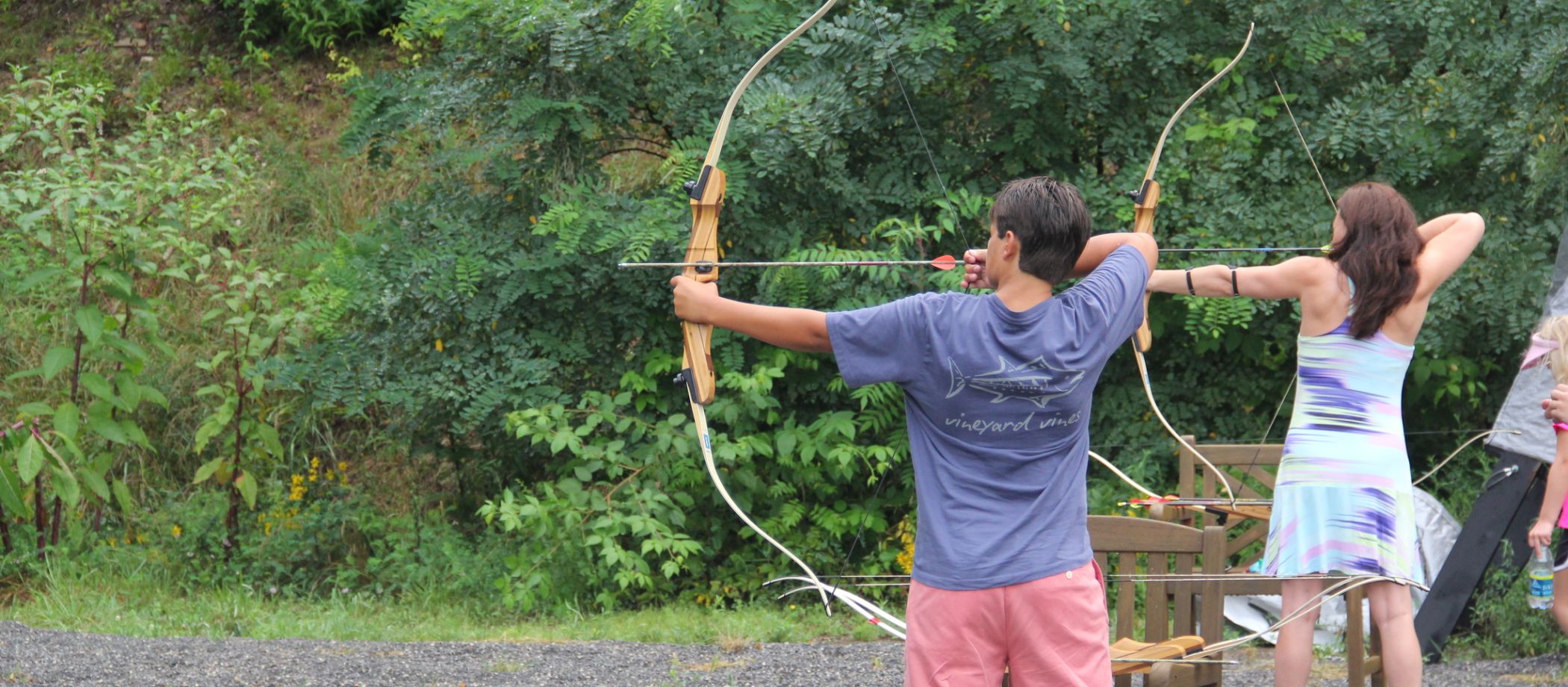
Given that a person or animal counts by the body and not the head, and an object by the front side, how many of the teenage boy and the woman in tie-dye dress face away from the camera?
2

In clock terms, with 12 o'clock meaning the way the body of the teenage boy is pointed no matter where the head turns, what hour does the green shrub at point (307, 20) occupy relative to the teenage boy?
The green shrub is roughly at 11 o'clock from the teenage boy.

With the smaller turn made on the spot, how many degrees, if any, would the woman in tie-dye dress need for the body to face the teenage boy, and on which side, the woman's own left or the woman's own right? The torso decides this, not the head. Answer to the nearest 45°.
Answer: approximately 135° to the woman's own left

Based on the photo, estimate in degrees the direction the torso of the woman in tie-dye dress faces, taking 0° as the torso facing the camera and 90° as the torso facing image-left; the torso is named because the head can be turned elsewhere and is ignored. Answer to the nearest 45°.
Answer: approximately 180°

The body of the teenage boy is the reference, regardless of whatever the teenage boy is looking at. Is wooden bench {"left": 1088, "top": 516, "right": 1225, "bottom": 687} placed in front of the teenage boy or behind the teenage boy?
in front

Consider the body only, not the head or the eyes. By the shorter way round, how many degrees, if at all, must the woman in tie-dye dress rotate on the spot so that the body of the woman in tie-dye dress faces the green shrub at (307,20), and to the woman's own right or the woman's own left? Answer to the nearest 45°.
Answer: approximately 45° to the woman's own left

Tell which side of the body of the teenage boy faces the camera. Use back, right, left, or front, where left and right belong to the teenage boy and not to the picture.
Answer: back

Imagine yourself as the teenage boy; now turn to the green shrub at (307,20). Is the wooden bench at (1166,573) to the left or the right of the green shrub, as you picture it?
right

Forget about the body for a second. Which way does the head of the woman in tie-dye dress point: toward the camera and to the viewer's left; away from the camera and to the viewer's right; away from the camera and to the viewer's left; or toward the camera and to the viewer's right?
away from the camera and to the viewer's left
